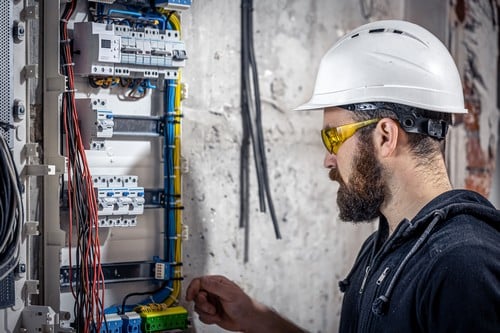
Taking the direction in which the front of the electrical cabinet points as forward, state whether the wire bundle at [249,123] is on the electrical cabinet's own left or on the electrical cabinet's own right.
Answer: on the electrical cabinet's own left

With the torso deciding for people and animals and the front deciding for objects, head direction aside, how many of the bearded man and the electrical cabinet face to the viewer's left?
1

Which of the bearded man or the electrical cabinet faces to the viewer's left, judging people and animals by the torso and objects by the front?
the bearded man

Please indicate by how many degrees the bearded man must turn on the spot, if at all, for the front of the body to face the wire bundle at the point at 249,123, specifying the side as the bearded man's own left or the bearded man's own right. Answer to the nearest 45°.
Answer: approximately 45° to the bearded man's own right

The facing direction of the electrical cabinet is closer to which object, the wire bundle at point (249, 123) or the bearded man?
the bearded man

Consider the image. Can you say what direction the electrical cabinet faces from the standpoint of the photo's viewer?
facing the viewer and to the right of the viewer

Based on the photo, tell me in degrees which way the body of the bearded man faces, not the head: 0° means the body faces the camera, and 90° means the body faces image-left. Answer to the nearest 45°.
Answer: approximately 90°

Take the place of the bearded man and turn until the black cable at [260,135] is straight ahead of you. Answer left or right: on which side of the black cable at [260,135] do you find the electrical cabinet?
left

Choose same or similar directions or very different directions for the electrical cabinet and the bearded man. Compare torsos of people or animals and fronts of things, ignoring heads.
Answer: very different directions

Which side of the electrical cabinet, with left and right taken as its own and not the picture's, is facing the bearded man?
front

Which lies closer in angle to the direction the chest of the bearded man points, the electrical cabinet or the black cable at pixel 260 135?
the electrical cabinet

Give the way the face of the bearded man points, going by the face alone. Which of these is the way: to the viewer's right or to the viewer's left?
to the viewer's left

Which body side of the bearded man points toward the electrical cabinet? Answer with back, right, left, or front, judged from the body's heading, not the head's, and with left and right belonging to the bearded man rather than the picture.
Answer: front
